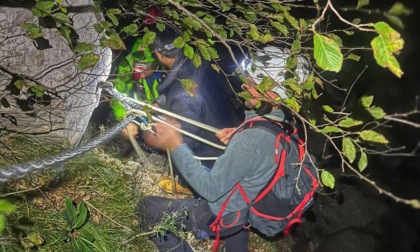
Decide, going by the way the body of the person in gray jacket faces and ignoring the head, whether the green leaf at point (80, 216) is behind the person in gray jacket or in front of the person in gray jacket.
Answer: in front

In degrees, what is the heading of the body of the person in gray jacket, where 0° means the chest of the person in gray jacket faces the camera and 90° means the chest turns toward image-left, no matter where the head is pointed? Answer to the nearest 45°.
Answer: approximately 90°
